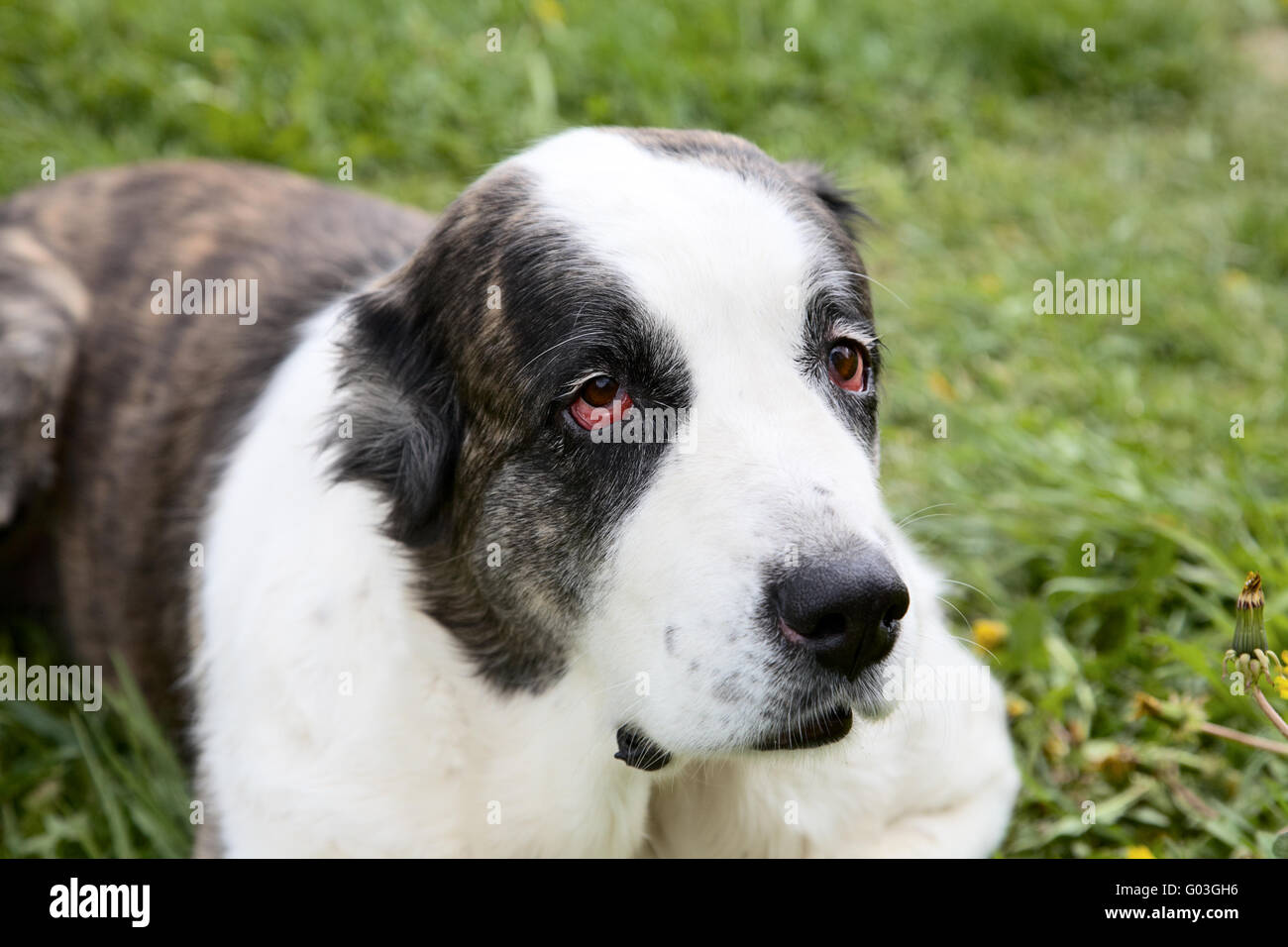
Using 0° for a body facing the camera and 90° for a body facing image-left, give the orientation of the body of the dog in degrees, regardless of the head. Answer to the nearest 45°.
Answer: approximately 315°

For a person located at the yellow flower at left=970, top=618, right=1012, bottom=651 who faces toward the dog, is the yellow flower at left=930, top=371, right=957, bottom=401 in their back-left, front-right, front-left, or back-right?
back-right

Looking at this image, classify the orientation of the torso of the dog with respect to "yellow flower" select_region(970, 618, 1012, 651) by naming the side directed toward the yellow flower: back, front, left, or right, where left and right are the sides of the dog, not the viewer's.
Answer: left
